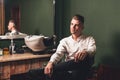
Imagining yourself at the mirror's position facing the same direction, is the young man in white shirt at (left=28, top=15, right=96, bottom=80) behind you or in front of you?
in front

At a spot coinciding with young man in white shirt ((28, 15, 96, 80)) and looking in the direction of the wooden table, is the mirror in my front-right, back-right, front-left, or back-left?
front-right

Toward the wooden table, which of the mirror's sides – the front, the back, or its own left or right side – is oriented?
front

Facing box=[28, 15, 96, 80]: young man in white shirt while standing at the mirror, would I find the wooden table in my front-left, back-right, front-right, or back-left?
front-right

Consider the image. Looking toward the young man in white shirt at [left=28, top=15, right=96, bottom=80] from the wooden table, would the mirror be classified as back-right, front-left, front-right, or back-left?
back-left

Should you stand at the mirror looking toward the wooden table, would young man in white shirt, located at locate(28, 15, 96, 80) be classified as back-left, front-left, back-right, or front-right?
front-left
